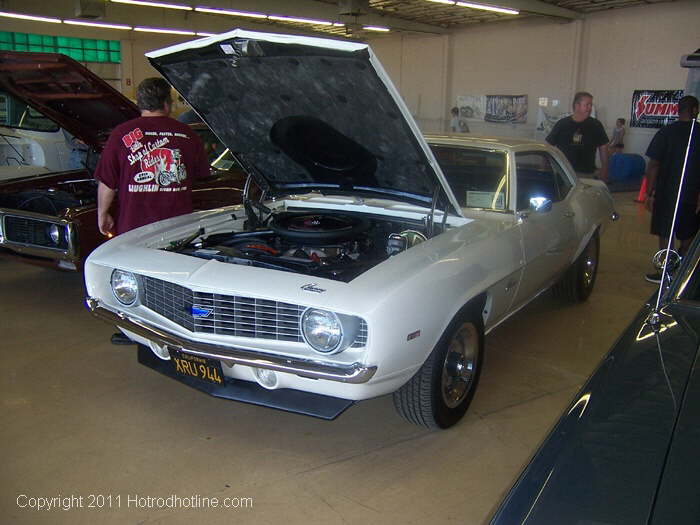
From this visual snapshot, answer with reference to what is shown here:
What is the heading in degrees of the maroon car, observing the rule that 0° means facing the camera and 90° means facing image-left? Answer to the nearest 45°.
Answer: approximately 45°

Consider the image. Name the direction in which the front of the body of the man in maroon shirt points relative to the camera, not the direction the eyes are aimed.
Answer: away from the camera

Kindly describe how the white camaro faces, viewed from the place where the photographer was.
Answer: facing the viewer and to the left of the viewer

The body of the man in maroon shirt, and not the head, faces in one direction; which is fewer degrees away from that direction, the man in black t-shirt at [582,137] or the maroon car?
the maroon car

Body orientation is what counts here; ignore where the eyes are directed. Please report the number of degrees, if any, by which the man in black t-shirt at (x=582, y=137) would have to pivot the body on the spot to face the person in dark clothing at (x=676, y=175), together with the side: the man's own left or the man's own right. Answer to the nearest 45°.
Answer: approximately 45° to the man's own left

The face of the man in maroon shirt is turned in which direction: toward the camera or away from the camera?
away from the camera

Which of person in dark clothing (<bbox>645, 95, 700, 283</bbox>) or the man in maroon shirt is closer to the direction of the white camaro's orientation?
the man in maroon shirt

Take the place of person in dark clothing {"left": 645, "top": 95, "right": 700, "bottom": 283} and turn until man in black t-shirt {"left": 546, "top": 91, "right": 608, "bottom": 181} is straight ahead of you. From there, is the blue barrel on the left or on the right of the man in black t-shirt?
right

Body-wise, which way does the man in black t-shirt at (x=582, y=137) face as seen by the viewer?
toward the camera

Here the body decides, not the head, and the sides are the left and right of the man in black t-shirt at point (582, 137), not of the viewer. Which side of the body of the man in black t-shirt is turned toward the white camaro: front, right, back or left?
front
